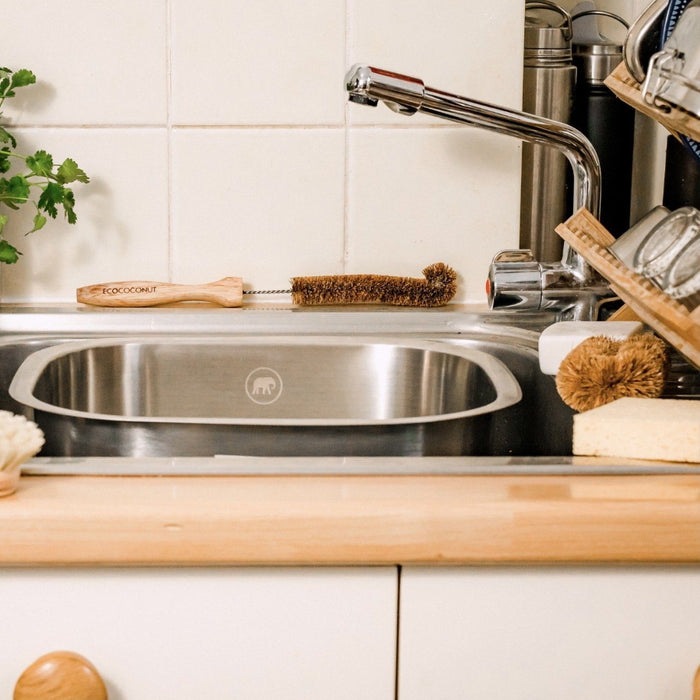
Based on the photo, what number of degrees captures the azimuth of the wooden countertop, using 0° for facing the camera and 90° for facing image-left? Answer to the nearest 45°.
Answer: approximately 0°

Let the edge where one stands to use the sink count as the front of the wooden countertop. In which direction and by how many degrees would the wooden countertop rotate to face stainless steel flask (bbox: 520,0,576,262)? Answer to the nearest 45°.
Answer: approximately 180°

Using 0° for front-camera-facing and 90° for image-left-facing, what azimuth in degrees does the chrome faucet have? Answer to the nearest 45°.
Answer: approximately 90°

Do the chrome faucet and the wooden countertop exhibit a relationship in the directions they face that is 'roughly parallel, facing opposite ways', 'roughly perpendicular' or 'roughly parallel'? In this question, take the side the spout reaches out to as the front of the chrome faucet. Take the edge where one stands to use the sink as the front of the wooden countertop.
roughly perpendicular

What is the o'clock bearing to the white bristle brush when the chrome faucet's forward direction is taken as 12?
The white bristle brush is roughly at 10 o'clock from the chrome faucet.

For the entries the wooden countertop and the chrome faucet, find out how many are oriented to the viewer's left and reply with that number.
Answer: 1
